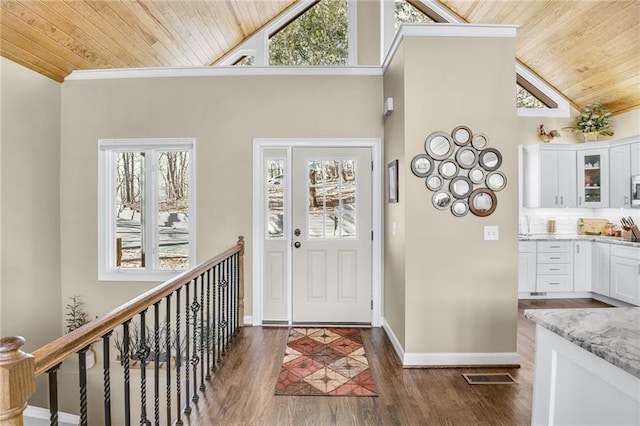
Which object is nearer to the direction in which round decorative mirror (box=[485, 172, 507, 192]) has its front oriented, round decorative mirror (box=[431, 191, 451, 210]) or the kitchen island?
the kitchen island

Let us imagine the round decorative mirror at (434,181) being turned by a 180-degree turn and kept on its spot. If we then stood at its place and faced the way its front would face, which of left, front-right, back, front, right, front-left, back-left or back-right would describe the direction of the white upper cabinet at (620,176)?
front-right

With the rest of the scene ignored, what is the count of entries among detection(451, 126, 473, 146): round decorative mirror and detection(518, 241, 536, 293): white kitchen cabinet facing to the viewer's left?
0

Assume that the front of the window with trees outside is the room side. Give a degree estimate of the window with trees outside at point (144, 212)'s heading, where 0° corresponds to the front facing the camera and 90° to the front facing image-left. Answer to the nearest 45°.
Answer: approximately 0°

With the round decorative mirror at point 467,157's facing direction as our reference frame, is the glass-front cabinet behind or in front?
behind

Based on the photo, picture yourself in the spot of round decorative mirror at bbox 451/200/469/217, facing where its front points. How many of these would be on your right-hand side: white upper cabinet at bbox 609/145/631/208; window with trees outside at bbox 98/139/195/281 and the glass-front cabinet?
1

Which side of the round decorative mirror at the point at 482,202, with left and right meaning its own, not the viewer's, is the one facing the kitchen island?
front

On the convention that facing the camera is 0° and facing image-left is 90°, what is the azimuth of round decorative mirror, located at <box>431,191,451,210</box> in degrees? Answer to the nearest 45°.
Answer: approximately 0°

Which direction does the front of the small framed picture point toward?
to the viewer's left

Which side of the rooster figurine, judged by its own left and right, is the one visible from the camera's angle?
left

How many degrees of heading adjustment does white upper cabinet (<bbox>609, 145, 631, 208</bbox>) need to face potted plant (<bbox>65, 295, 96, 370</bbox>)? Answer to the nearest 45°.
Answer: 0° — it already faces it
